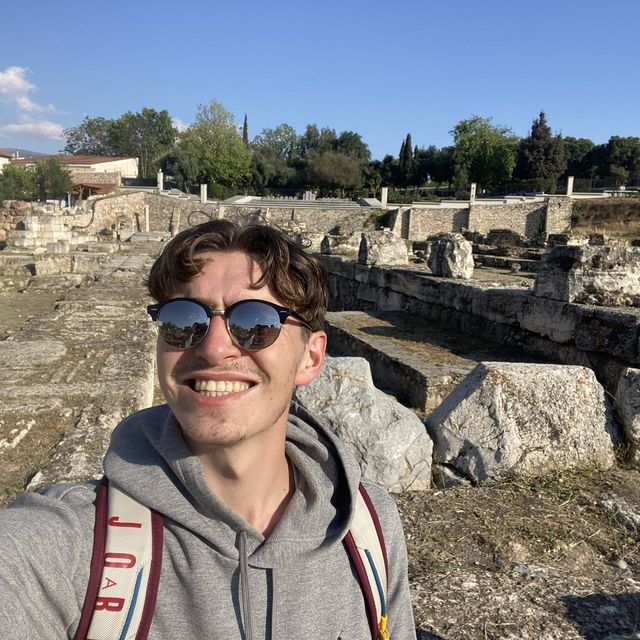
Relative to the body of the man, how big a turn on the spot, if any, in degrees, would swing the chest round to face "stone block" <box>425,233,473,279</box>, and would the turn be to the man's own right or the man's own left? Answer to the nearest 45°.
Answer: approximately 135° to the man's own left

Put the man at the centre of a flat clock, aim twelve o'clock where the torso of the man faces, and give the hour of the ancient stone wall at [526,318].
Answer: The ancient stone wall is roughly at 7 o'clock from the man.

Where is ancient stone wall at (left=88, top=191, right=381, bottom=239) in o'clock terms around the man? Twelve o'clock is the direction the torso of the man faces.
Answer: The ancient stone wall is roughly at 6 o'clock from the man.

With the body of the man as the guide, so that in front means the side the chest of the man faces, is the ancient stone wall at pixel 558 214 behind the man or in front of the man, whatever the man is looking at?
behind

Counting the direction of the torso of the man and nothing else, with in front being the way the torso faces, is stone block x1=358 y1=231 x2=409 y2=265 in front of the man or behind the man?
behind

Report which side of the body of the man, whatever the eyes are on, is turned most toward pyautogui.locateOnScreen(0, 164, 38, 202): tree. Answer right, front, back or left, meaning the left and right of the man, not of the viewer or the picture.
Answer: back

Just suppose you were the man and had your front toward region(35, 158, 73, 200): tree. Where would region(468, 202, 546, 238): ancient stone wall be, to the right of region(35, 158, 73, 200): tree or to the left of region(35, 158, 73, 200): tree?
right

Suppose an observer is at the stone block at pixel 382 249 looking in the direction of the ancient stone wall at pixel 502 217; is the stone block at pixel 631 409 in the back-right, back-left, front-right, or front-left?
back-right

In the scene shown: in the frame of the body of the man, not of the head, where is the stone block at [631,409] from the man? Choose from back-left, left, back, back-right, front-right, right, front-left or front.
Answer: back-left

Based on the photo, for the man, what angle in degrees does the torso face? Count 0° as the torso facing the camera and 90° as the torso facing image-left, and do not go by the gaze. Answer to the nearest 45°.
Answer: approximately 0°

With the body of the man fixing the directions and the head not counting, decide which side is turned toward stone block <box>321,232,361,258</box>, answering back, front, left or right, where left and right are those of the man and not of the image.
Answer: back

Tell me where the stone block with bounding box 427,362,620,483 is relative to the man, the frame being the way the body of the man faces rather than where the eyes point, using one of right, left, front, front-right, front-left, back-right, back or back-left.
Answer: back-left
